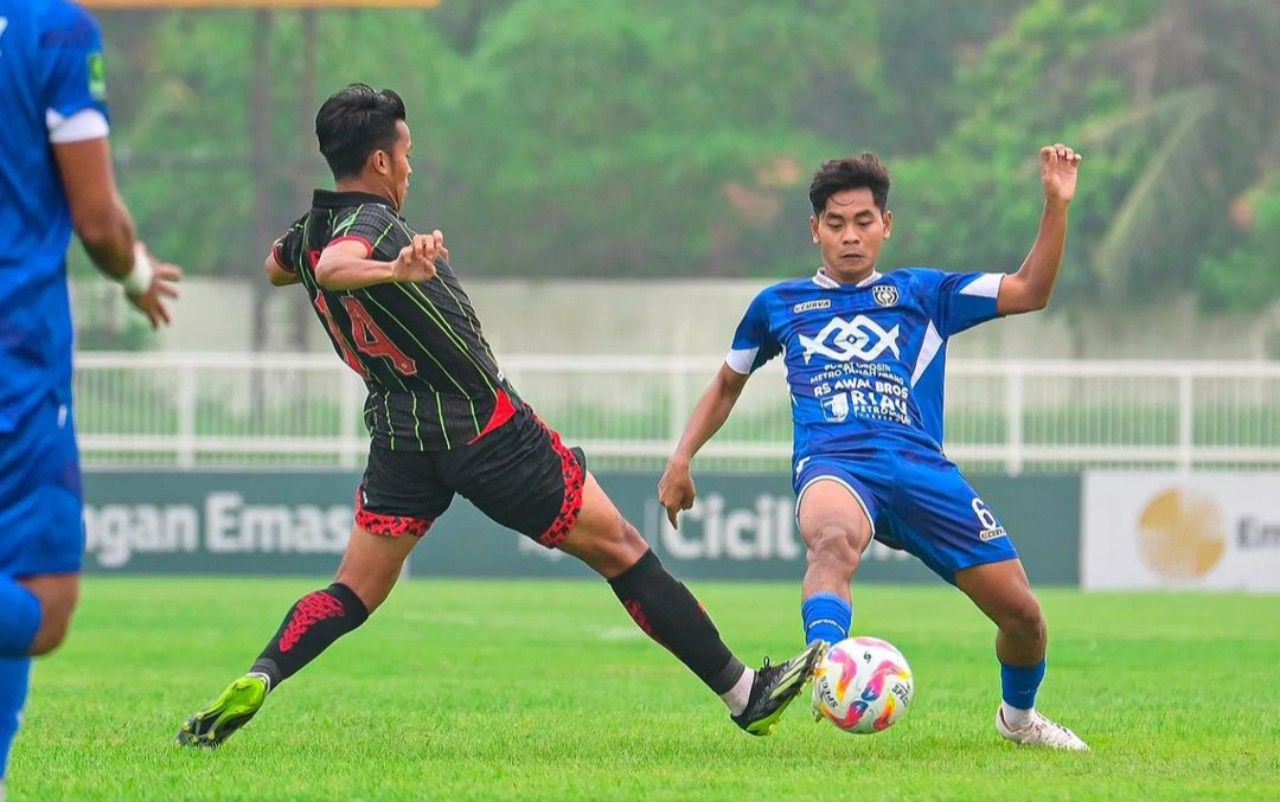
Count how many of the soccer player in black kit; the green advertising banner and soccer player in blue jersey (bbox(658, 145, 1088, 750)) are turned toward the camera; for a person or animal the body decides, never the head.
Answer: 2

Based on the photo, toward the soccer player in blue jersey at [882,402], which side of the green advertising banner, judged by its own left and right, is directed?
front

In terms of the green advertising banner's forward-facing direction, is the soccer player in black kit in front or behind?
in front

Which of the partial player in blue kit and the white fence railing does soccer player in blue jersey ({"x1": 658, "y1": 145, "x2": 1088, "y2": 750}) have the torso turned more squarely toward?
the partial player in blue kit

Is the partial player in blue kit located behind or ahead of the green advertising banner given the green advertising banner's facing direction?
ahead

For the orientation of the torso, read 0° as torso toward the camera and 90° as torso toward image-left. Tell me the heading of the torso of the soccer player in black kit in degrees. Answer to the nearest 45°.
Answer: approximately 225°

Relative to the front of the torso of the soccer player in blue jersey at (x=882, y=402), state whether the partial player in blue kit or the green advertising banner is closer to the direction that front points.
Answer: the partial player in blue kit

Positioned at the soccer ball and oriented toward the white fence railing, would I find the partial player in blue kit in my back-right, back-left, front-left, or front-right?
back-left

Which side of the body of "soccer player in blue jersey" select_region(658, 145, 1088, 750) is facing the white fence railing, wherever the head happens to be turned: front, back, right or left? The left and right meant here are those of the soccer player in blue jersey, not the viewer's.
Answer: back

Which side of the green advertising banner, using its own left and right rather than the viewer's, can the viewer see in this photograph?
front

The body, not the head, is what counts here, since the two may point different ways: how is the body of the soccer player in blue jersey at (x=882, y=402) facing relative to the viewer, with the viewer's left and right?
facing the viewer

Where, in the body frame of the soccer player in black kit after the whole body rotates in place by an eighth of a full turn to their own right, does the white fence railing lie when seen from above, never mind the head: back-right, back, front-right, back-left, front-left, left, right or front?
left
